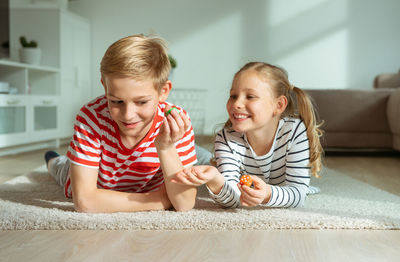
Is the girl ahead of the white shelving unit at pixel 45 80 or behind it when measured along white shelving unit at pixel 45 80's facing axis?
ahead

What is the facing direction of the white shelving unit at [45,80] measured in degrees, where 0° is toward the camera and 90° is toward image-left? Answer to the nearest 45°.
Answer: approximately 315°

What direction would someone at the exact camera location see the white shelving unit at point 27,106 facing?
facing the viewer and to the right of the viewer

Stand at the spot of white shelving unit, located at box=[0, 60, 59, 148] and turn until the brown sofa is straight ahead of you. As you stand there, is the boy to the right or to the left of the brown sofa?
right

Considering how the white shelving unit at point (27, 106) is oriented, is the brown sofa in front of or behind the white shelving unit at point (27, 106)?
in front
